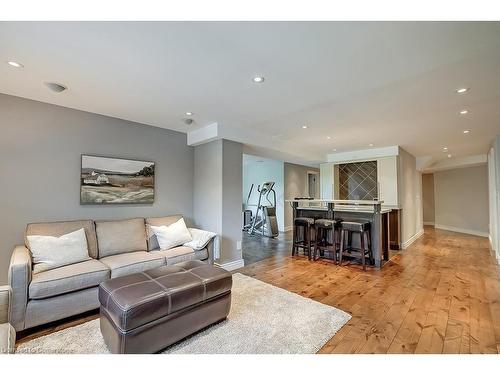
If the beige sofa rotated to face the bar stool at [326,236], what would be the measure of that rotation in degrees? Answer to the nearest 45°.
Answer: approximately 45° to its left

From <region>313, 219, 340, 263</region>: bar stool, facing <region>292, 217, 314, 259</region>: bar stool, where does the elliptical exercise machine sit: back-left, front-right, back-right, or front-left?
front-right

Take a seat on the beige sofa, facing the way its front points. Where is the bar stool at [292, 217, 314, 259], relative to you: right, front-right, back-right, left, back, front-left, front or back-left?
front-left

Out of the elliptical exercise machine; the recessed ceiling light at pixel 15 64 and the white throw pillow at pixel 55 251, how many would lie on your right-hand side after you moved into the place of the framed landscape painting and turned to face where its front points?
2

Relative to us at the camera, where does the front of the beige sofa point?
facing the viewer and to the right of the viewer

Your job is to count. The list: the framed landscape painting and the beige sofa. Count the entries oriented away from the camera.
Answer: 0

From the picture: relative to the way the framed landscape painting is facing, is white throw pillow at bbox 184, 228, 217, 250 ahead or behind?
ahead

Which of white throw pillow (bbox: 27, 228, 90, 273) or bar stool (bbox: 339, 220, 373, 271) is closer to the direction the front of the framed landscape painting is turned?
the bar stool

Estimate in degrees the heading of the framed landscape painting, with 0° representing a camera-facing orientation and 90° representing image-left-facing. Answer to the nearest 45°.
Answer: approximately 315°

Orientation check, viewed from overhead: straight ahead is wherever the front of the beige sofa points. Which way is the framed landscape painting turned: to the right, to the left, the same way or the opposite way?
the same way

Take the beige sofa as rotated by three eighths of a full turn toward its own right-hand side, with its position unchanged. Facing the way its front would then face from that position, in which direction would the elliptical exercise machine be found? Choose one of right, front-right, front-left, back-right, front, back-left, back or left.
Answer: back-right
